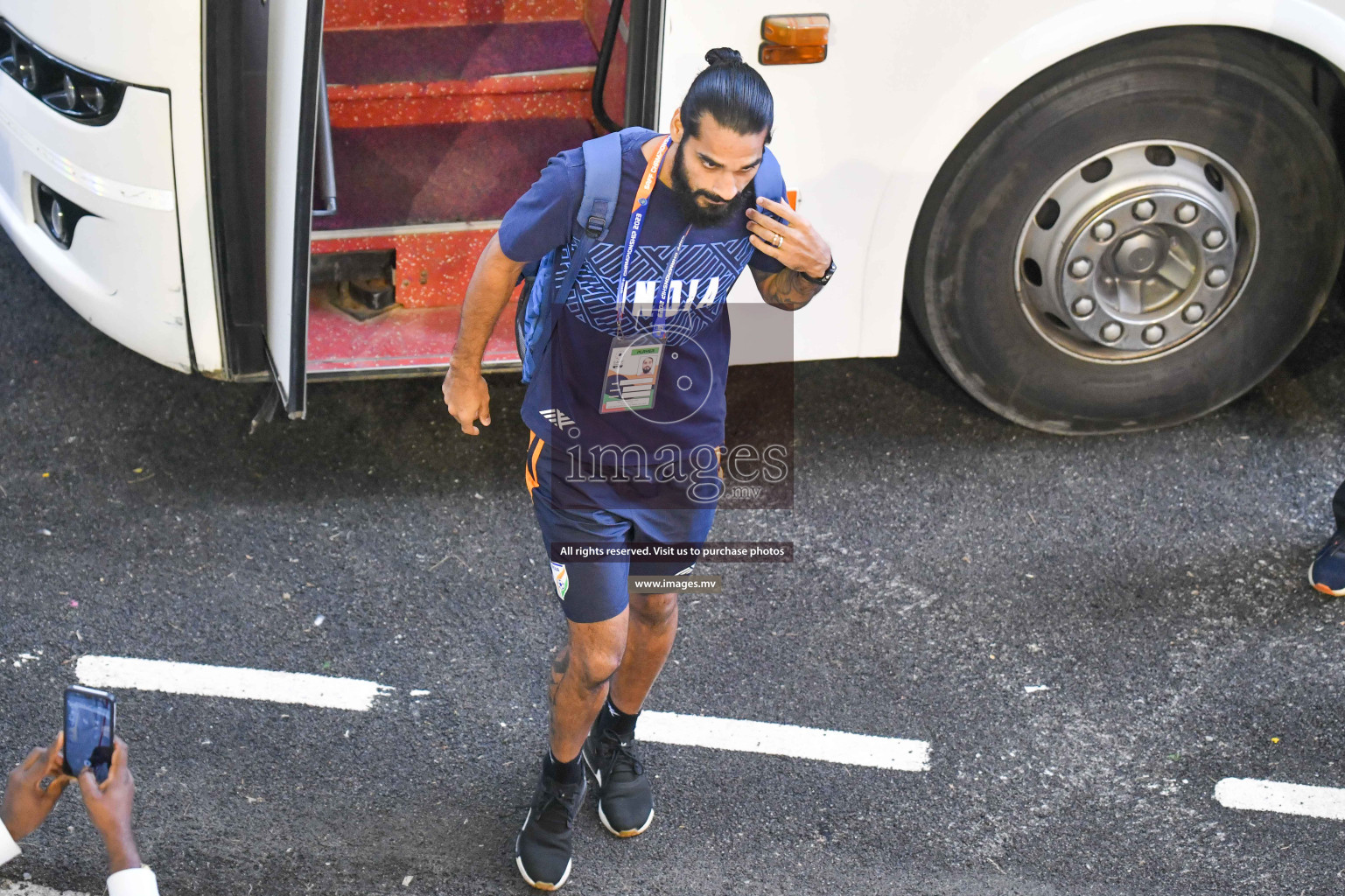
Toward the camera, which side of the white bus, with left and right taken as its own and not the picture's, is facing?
left
